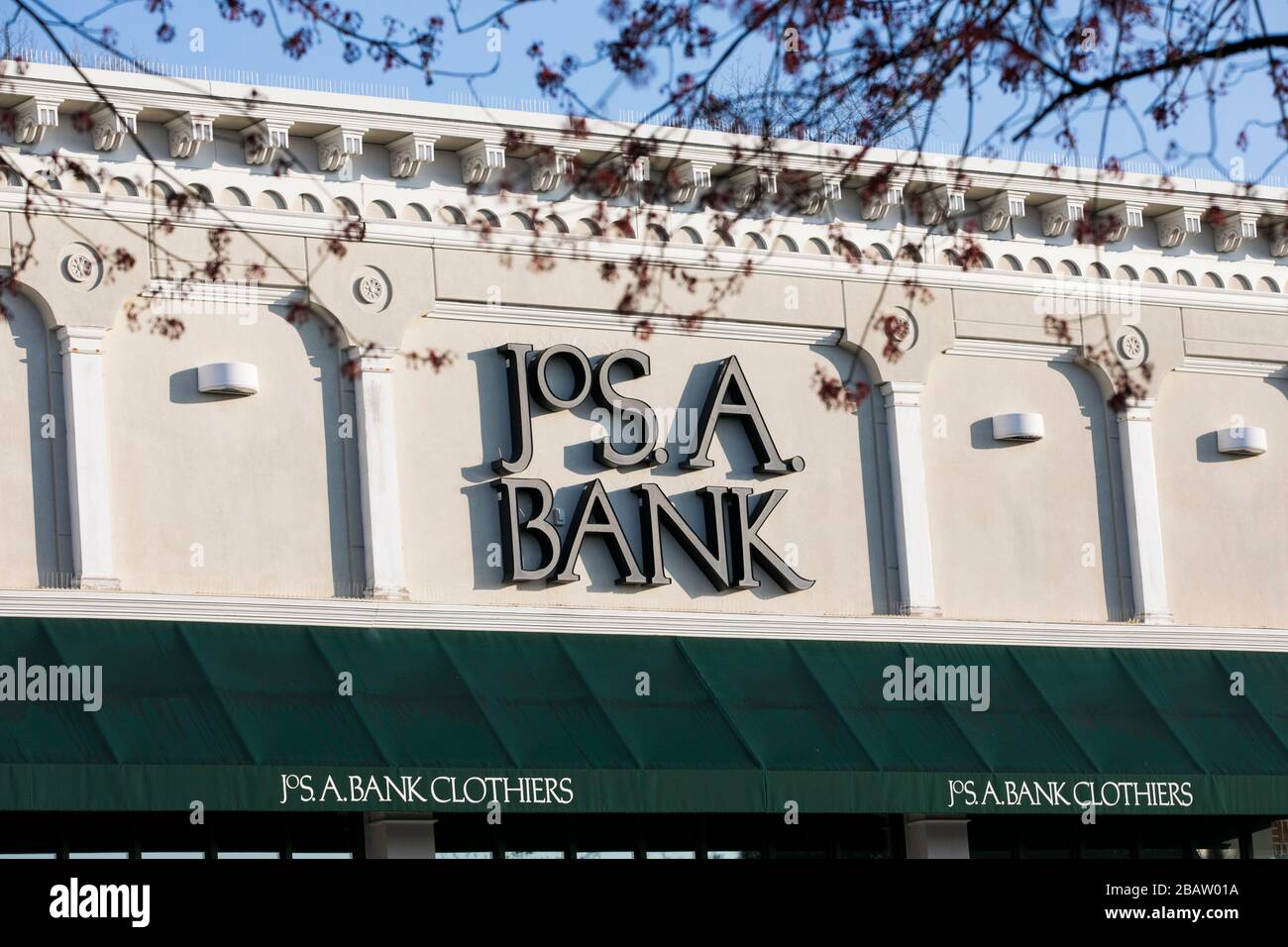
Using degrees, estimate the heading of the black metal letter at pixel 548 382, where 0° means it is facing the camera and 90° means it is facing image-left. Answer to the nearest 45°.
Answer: approximately 315°

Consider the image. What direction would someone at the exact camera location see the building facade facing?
facing the viewer and to the right of the viewer
